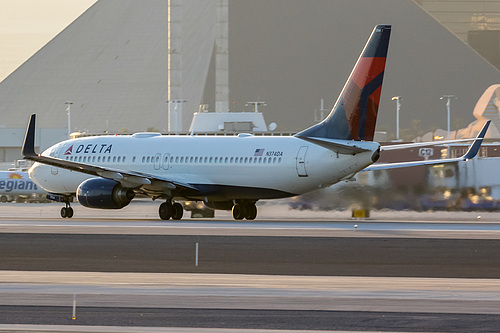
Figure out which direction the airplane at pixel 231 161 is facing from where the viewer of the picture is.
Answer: facing away from the viewer and to the left of the viewer
